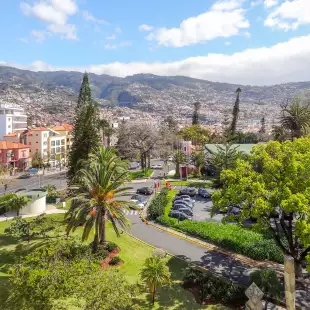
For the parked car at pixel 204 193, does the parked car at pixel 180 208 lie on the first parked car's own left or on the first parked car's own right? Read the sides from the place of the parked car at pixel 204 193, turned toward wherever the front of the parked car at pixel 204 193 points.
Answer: on the first parked car's own right

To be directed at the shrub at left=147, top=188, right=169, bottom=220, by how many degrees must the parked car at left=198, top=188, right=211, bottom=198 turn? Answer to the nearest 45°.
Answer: approximately 90° to its right

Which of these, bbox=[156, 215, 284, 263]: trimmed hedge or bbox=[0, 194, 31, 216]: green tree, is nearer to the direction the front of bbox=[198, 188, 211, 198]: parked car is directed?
the trimmed hedge

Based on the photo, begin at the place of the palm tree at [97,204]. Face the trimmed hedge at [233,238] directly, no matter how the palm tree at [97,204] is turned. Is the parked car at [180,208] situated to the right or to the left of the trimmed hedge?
left
